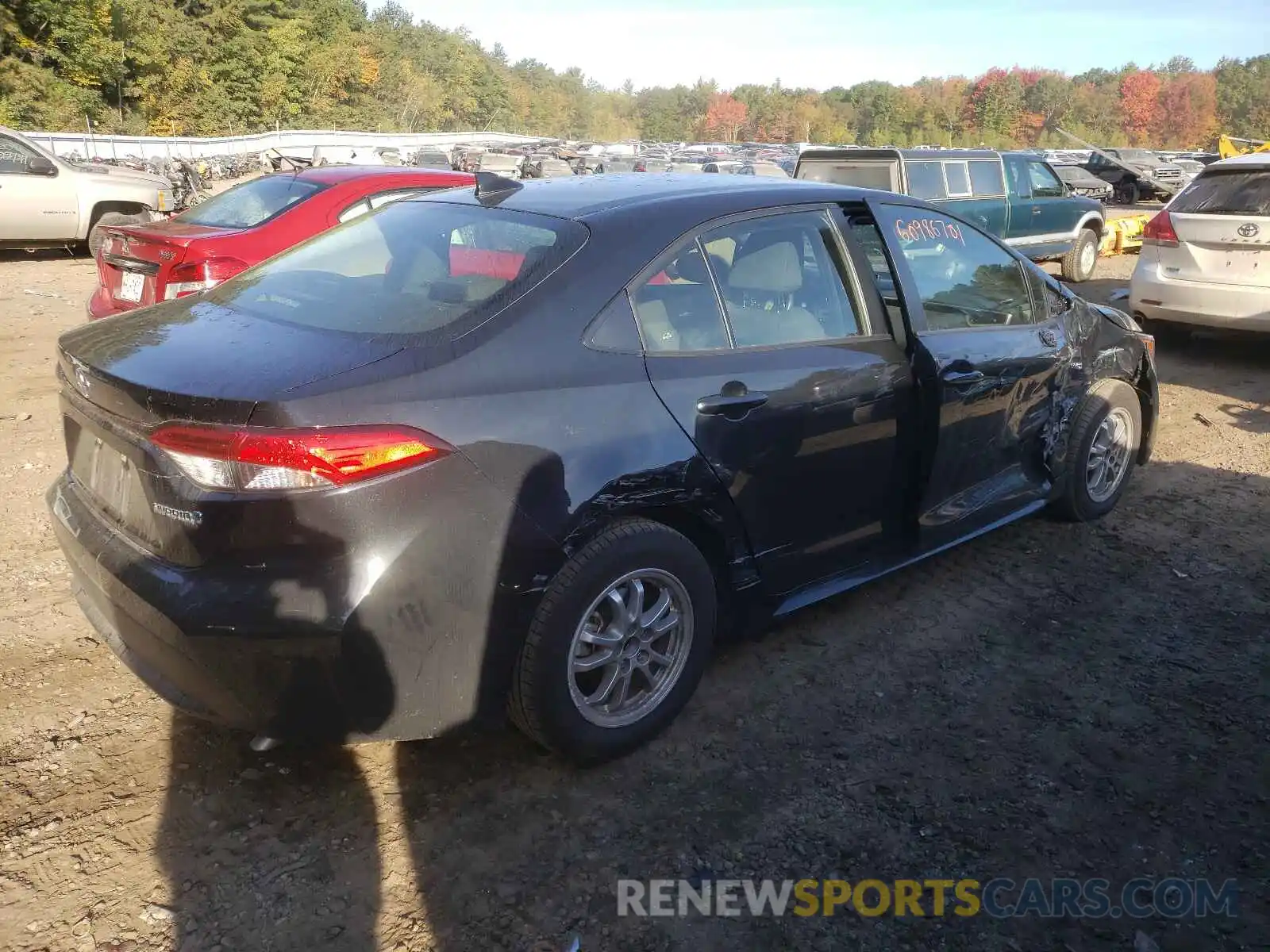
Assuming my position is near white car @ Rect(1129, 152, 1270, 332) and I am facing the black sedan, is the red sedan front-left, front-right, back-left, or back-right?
front-right

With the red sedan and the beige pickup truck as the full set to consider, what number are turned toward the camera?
0

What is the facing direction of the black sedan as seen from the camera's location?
facing away from the viewer and to the right of the viewer

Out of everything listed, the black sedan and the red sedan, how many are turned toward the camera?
0

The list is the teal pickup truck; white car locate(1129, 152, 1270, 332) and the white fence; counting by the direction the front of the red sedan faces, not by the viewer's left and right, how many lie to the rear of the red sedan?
0

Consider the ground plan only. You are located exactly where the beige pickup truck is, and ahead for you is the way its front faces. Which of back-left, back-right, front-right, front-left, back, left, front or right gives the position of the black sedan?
right

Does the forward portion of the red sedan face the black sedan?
no

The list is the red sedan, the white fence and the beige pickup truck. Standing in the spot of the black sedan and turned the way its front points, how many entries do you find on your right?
0

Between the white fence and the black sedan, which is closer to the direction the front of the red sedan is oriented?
the white fence

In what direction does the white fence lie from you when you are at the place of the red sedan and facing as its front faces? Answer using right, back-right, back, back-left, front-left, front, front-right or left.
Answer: front-left

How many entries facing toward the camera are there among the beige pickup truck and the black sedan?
0

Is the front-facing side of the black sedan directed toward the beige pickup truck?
no

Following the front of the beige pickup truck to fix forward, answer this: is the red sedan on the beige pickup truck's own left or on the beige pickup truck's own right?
on the beige pickup truck's own right

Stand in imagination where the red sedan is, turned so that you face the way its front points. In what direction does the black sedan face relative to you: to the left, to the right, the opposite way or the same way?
the same way

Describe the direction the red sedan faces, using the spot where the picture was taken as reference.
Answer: facing away from the viewer and to the right of the viewer

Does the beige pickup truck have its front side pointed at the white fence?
no

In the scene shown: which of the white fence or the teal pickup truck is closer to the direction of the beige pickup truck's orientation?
the teal pickup truck

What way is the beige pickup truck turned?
to the viewer's right

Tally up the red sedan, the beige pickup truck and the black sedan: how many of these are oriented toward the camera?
0
